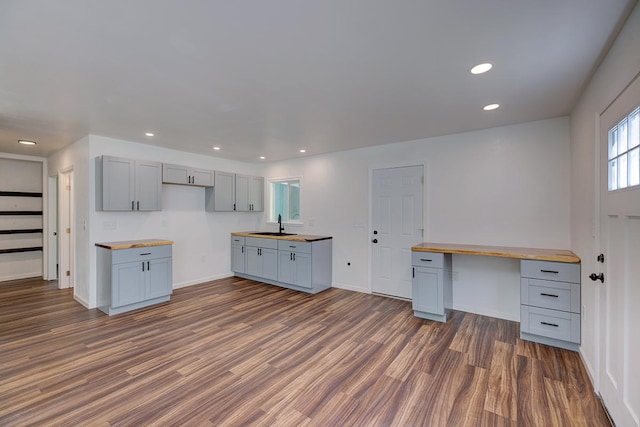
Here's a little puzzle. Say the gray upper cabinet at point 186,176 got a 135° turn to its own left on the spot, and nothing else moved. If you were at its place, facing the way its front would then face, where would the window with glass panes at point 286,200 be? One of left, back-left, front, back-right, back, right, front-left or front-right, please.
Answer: right

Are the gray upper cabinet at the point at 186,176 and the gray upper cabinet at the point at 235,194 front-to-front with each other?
no

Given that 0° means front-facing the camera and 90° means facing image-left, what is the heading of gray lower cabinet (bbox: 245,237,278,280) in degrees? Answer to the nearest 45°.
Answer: approximately 45°

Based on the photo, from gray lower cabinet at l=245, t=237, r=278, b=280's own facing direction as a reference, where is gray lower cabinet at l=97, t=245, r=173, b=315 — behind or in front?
in front

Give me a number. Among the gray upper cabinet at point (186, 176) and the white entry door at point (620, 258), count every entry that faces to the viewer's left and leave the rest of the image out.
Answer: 1

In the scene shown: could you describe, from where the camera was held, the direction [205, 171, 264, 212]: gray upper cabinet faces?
facing the viewer and to the right of the viewer

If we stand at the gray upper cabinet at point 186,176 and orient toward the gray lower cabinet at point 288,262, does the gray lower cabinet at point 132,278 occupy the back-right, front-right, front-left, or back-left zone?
back-right

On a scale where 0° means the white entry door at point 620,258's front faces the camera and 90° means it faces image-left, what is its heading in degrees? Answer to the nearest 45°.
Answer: approximately 90°

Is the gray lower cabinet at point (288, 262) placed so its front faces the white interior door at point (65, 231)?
no

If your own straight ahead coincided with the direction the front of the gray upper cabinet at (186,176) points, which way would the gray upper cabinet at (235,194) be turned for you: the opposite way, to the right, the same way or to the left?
the same way

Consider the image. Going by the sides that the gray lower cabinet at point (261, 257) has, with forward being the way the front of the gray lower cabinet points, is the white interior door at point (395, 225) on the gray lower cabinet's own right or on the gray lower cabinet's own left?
on the gray lower cabinet's own left

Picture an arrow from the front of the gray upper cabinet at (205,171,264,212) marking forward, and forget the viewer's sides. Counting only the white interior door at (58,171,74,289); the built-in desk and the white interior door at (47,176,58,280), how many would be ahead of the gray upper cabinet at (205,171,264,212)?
1

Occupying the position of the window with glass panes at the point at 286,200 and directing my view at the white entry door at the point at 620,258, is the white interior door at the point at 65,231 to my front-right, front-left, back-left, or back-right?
back-right

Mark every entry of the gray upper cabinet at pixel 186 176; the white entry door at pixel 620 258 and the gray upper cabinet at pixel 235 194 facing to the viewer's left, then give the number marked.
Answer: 1
